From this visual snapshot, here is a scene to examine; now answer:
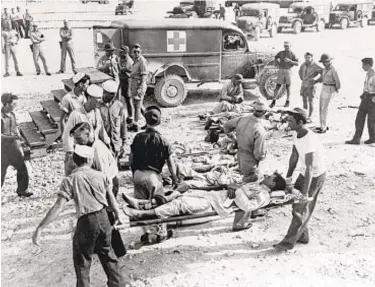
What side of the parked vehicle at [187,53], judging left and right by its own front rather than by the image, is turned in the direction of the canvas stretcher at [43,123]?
back

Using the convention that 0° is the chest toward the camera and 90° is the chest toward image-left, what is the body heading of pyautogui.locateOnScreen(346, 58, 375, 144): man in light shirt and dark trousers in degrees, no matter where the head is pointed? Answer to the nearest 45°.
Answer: approximately 90°

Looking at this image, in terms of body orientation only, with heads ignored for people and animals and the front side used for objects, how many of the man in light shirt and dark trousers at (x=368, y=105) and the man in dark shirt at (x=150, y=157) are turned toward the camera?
0

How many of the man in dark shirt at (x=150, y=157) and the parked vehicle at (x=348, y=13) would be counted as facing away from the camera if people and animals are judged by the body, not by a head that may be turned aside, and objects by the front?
1

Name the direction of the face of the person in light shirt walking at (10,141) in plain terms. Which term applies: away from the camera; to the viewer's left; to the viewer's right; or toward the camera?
to the viewer's right

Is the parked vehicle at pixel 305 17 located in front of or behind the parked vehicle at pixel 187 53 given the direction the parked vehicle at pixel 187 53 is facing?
in front

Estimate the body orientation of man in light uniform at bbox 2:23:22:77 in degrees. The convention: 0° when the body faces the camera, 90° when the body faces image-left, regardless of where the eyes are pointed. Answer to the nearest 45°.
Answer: approximately 0°

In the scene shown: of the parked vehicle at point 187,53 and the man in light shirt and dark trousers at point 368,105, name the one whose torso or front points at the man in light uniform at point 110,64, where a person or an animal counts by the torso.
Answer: the man in light shirt and dark trousers at point 368,105

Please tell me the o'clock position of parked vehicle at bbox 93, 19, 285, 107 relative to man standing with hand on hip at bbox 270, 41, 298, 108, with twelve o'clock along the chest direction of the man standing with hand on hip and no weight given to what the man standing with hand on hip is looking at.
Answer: The parked vehicle is roughly at 3 o'clock from the man standing with hand on hip.

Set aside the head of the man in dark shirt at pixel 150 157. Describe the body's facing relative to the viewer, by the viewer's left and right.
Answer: facing away from the viewer

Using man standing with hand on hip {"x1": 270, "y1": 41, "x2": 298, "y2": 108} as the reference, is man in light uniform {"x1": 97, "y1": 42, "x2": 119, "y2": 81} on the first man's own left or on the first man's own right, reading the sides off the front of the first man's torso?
on the first man's own right

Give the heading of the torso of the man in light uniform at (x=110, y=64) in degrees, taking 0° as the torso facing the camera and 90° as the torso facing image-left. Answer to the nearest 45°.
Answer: approximately 315°

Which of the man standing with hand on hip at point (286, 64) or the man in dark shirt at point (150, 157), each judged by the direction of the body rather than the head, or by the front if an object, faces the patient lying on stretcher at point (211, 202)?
the man standing with hand on hip

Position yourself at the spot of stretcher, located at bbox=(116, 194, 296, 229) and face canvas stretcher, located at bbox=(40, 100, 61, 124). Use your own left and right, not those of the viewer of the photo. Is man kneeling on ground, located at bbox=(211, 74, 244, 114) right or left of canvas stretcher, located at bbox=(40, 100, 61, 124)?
right

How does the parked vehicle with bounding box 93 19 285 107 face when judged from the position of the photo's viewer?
facing away from the viewer and to the right of the viewer

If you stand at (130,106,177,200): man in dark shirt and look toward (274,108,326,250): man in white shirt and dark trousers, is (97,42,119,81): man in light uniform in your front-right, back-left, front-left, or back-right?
back-left
